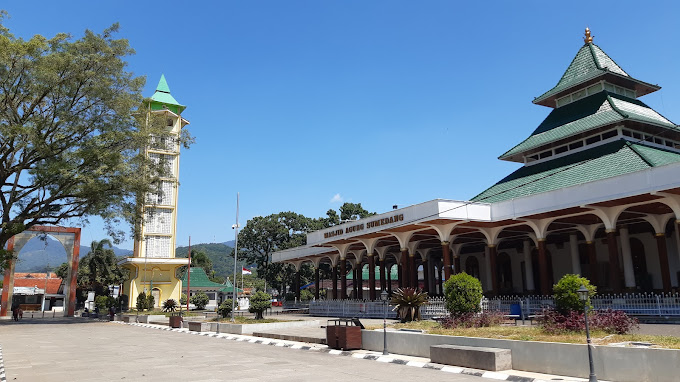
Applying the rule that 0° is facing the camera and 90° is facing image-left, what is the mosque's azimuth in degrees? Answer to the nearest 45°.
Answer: approximately 45°

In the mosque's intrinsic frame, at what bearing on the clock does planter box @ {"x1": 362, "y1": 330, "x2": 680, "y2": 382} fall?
The planter box is roughly at 11 o'clock from the mosque.

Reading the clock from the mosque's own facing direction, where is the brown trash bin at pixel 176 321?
The brown trash bin is roughly at 1 o'clock from the mosque.

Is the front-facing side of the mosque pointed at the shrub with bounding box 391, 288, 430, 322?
yes

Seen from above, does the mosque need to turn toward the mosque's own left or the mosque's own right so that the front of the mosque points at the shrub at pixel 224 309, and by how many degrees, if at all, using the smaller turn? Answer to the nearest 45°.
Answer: approximately 45° to the mosque's own right

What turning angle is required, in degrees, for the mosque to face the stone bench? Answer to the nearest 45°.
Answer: approximately 45° to its left

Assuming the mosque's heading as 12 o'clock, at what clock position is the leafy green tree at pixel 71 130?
The leafy green tree is roughly at 1 o'clock from the mosque.

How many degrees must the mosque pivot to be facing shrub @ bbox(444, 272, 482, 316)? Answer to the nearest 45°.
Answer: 0° — it already faces it

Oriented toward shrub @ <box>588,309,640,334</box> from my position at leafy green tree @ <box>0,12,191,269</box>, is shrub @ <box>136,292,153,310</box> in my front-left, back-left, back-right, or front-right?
back-left

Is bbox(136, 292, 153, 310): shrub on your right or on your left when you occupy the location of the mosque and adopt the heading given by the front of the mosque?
on your right
